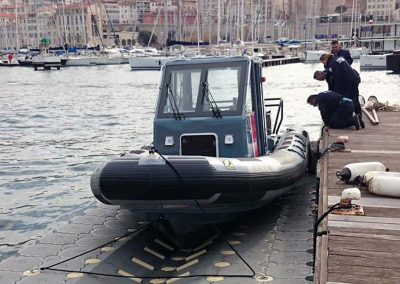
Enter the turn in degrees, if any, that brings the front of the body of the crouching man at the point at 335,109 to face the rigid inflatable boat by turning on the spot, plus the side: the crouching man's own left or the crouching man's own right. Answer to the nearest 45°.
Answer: approximately 45° to the crouching man's own left

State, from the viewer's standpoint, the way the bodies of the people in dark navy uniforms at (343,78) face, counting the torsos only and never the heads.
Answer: to the viewer's left

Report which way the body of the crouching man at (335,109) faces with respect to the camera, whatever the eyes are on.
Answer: to the viewer's left

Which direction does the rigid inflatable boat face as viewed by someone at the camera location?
facing the viewer and to the left of the viewer

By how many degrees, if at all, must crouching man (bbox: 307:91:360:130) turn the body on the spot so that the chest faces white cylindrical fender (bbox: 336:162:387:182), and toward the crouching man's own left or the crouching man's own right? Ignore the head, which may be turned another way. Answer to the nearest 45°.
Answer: approximately 90° to the crouching man's own left

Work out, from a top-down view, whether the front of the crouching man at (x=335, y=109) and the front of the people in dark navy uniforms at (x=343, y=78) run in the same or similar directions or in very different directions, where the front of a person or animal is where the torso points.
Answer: same or similar directions

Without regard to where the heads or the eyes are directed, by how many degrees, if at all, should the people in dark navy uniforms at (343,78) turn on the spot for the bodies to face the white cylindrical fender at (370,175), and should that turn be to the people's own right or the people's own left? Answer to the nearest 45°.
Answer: approximately 90° to the people's own left

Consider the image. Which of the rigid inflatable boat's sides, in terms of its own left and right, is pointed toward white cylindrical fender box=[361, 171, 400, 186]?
left

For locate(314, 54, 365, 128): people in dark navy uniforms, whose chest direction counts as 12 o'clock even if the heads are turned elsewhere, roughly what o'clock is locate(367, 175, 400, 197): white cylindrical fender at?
The white cylindrical fender is roughly at 9 o'clock from the people in dark navy uniforms.

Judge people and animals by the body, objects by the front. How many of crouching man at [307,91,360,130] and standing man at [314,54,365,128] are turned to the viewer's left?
2
